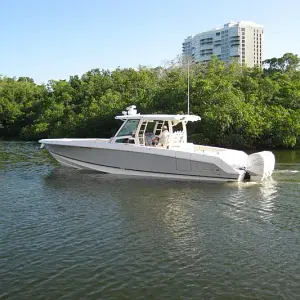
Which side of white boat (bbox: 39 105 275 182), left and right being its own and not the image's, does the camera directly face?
left
